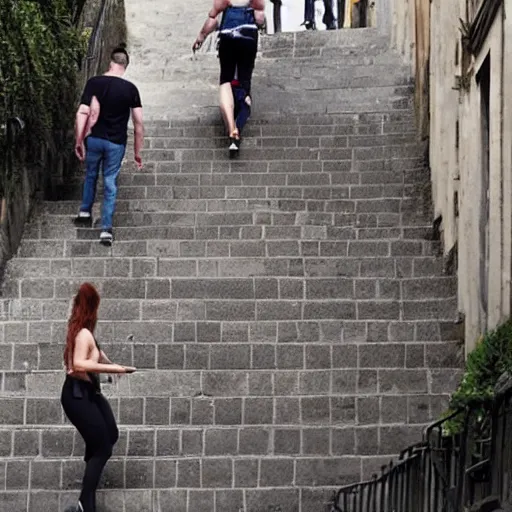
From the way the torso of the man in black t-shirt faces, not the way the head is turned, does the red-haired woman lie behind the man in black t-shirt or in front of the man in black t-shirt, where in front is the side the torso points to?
behind

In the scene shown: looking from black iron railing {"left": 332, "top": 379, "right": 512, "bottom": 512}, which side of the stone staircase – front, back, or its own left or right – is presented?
front

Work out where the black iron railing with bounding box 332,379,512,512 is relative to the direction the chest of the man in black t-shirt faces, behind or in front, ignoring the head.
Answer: behind

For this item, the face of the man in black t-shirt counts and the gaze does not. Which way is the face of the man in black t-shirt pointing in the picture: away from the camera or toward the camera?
away from the camera

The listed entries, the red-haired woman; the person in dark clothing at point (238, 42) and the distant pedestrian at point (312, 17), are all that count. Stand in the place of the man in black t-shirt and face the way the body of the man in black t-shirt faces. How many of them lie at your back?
1

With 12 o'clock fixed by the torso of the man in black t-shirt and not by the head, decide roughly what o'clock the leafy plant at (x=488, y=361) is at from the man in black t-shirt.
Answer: The leafy plant is roughly at 5 o'clock from the man in black t-shirt.

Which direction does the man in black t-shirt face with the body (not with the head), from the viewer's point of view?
away from the camera

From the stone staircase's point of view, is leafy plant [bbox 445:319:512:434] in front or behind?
in front
